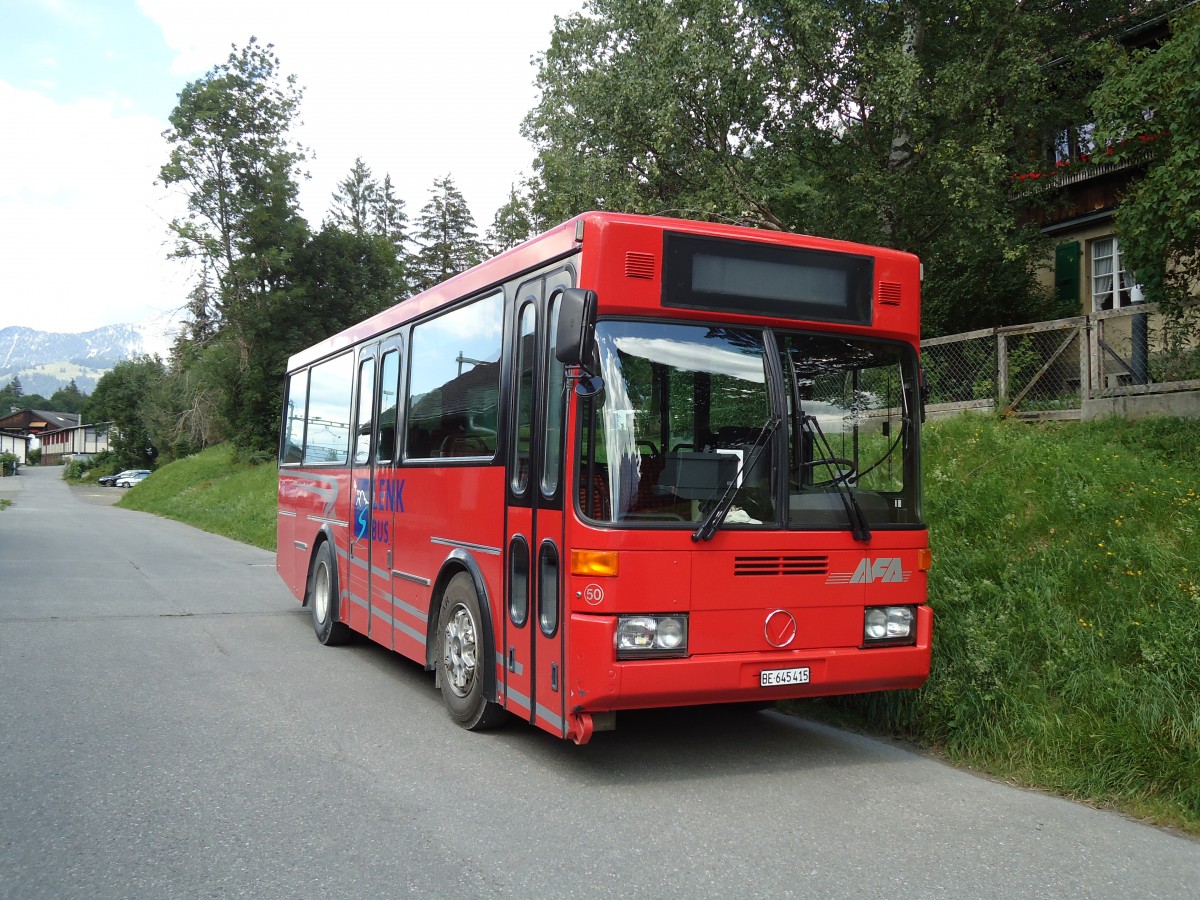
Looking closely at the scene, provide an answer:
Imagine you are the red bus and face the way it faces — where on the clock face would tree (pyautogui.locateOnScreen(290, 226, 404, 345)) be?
The tree is roughly at 7 o'clock from the red bus.

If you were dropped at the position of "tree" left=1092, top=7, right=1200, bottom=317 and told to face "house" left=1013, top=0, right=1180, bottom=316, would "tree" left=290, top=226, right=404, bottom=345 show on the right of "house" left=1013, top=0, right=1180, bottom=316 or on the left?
left

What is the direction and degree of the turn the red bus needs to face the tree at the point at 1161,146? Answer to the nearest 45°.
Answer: approximately 90° to its left

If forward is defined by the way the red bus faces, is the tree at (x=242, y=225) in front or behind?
behind

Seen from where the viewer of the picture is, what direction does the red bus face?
facing the viewer and to the right of the viewer

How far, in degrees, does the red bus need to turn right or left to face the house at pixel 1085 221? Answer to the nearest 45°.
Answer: approximately 90° to its left
